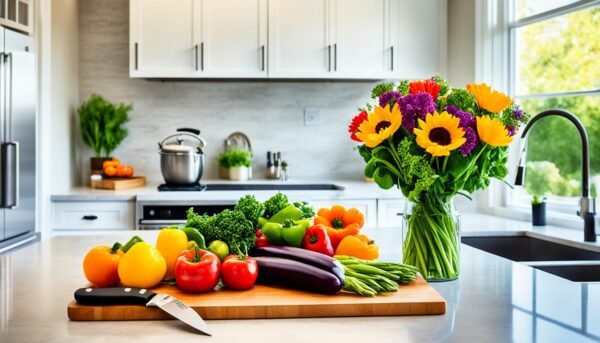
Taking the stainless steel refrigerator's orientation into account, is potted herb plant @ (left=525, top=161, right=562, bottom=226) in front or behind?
in front

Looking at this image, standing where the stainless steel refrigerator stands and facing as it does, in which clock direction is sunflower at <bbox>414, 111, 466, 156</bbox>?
The sunflower is roughly at 1 o'clock from the stainless steel refrigerator.

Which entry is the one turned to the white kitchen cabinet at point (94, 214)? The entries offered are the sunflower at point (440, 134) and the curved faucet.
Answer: the curved faucet

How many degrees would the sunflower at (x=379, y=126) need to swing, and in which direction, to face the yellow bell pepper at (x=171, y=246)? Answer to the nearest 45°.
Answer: approximately 45° to its right

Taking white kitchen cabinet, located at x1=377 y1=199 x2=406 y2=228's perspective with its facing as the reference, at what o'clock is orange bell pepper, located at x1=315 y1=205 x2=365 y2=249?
The orange bell pepper is roughly at 12 o'clock from the white kitchen cabinet.

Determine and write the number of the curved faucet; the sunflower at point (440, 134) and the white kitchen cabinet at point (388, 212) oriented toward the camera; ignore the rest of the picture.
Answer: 2

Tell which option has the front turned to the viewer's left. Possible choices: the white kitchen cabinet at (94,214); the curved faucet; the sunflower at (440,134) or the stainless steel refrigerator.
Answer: the curved faucet

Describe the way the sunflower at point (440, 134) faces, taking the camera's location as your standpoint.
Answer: facing the viewer

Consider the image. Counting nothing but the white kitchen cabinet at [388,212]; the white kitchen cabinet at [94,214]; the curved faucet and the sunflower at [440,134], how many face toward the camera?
3

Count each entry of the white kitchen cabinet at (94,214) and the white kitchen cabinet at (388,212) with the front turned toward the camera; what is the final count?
2

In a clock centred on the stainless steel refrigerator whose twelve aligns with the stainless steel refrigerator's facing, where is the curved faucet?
The curved faucet is roughly at 12 o'clock from the stainless steel refrigerator.

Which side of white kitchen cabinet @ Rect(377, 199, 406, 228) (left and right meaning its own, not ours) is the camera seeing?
front

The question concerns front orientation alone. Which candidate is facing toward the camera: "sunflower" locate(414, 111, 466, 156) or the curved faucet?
the sunflower
